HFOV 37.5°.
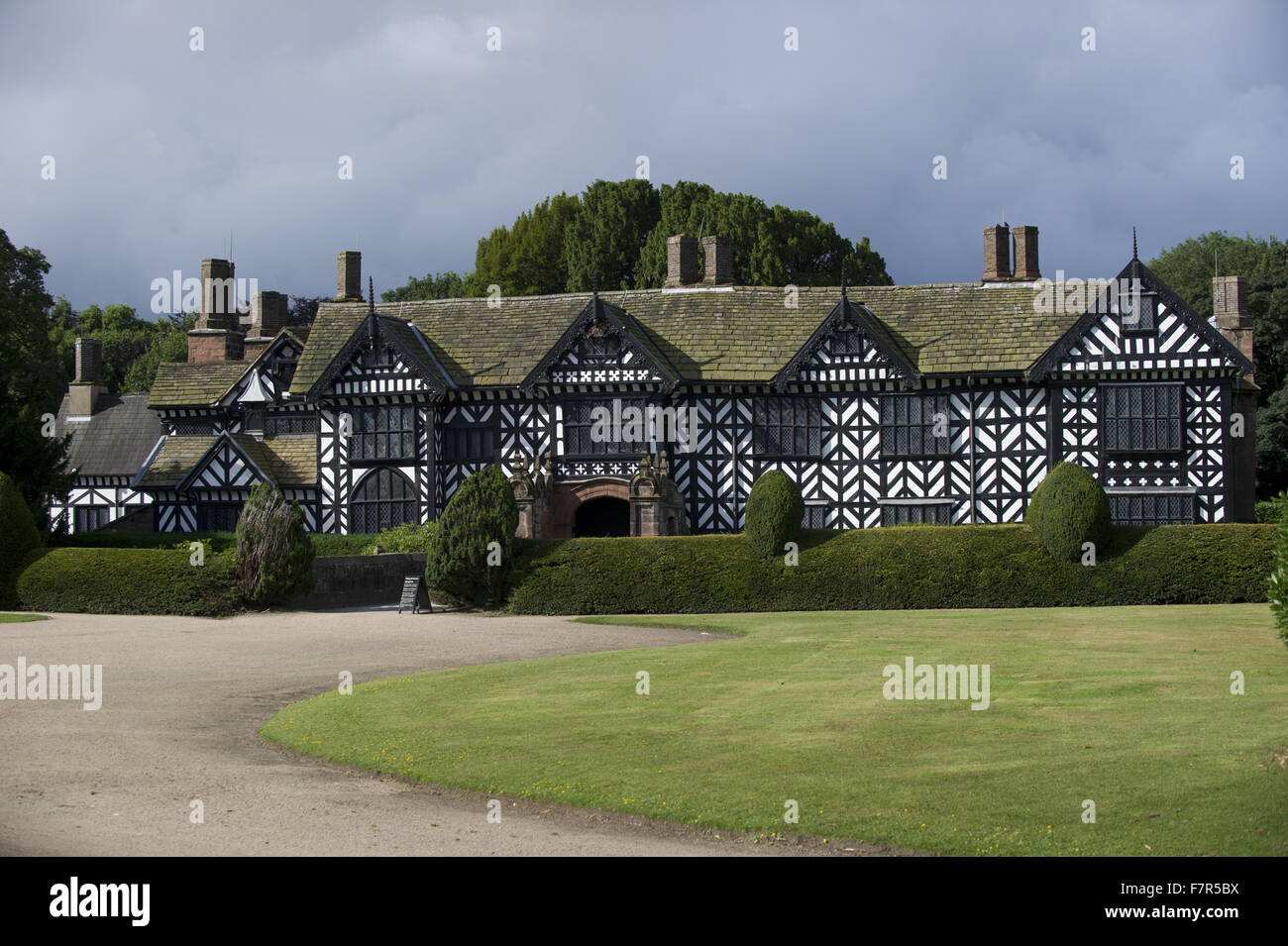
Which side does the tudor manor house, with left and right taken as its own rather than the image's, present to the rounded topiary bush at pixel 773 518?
front

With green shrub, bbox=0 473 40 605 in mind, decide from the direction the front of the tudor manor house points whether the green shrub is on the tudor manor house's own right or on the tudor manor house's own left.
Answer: on the tudor manor house's own right

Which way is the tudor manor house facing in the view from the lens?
facing the viewer

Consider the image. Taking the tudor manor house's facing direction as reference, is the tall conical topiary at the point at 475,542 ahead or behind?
ahead

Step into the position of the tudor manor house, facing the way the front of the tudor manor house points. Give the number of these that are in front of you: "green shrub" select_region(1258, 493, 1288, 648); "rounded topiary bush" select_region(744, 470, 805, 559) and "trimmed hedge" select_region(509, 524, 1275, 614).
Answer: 3

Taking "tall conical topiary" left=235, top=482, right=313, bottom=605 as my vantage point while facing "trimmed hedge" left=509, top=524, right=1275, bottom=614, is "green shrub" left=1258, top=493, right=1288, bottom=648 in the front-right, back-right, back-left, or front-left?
front-right

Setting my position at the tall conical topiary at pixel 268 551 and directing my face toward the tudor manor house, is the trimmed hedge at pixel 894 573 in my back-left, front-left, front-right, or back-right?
front-right

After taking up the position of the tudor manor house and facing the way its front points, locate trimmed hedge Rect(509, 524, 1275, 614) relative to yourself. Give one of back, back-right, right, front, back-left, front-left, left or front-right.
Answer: front

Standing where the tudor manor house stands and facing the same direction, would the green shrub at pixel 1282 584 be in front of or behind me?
in front
